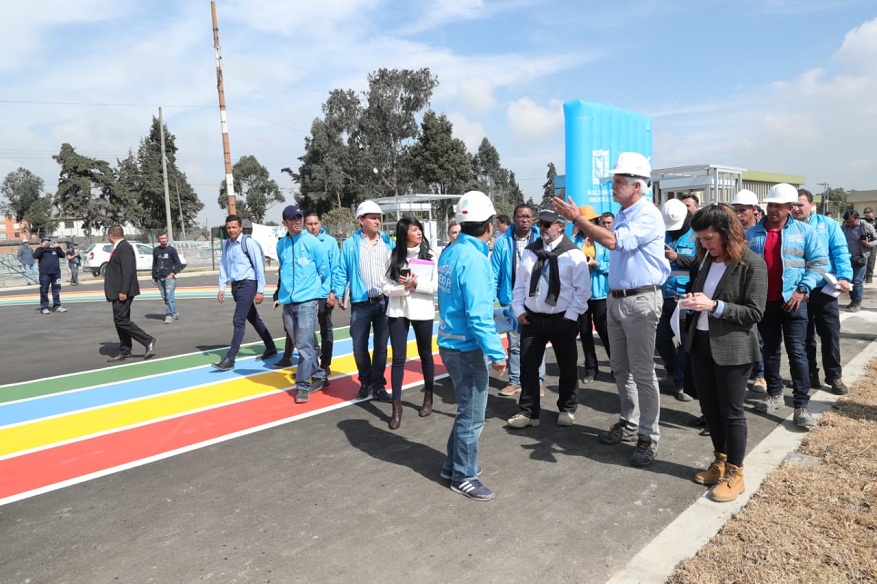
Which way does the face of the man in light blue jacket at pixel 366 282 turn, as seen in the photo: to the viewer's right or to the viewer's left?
to the viewer's right

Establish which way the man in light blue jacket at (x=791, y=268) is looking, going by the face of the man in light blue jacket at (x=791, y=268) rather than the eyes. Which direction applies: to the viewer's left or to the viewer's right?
to the viewer's left

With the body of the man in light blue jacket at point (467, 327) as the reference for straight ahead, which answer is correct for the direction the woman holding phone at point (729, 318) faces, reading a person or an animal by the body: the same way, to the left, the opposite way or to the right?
the opposite way

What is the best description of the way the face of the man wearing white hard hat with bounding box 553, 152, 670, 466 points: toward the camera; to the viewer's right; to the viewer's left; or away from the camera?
to the viewer's left
